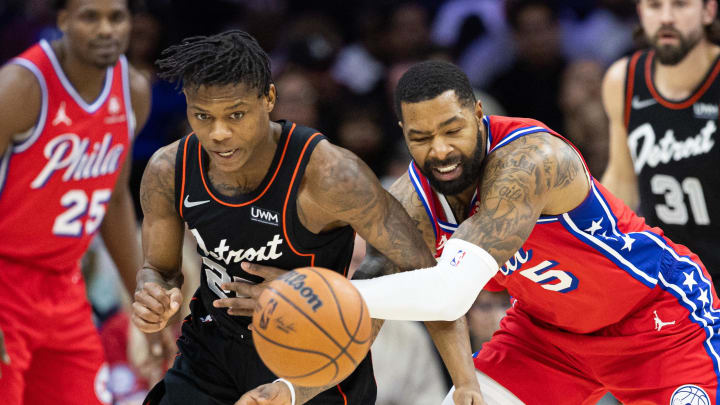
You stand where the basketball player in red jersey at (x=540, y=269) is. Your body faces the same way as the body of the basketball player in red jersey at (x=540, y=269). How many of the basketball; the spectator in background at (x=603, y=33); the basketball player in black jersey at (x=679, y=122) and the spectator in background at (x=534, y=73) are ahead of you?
1

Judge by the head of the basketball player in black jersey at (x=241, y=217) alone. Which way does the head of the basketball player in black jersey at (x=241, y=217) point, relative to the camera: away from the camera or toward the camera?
toward the camera

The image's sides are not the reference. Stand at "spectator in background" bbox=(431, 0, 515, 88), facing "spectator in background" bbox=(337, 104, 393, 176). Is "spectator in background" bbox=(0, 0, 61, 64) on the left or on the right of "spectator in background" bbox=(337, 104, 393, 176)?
right

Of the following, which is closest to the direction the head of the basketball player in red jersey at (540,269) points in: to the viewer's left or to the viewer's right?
to the viewer's left

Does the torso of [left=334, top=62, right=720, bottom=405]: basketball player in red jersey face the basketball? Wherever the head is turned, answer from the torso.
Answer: yes

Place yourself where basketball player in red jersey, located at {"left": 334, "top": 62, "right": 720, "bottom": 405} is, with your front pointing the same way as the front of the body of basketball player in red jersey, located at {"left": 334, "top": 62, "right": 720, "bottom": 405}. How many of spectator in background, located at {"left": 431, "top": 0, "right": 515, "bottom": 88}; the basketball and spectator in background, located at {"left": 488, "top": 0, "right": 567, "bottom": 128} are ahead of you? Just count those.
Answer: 1

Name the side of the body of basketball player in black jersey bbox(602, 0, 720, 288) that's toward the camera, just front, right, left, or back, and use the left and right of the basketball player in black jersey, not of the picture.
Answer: front

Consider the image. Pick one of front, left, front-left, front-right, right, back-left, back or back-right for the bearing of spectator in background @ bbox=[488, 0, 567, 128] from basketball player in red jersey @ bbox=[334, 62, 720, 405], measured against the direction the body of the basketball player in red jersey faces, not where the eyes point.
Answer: back-right

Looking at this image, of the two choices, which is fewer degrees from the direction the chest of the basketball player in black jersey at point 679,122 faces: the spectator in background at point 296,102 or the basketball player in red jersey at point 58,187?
the basketball player in red jersey

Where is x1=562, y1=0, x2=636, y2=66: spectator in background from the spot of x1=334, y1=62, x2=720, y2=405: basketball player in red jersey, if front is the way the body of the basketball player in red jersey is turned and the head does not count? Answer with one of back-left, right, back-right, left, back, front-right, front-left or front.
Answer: back-right

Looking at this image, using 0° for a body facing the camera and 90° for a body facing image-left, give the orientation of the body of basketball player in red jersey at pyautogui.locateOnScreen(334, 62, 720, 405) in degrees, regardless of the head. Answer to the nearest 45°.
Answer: approximately 45°

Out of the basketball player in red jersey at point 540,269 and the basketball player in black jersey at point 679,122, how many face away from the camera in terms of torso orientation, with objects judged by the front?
0

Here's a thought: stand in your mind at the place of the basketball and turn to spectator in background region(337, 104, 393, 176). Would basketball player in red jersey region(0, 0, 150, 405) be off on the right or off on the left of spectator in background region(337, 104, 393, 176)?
left

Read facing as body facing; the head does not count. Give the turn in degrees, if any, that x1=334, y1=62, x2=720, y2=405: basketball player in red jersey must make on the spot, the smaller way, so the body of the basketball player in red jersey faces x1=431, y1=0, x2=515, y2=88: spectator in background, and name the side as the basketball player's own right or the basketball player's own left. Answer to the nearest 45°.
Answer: approximately 135° to the basketball player's own right

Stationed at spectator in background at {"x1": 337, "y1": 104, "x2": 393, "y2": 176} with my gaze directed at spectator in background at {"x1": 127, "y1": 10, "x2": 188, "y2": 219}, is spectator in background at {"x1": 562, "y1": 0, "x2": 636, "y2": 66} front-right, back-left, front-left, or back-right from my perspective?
back-right
